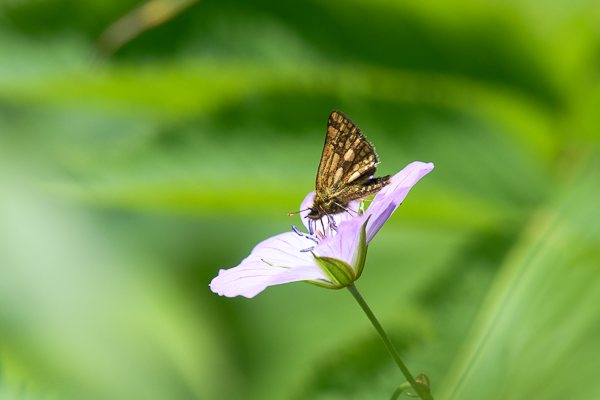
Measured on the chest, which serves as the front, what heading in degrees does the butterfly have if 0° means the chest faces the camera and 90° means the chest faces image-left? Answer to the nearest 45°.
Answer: approximately 90°
